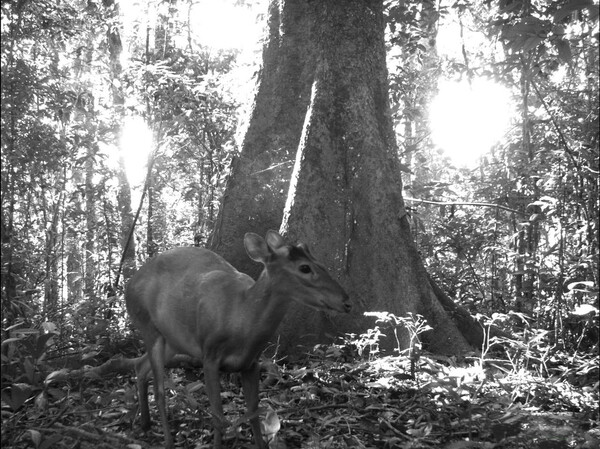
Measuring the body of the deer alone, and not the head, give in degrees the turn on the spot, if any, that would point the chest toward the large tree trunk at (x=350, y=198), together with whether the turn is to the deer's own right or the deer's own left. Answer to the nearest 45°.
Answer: approximately 90° to the deer's own left

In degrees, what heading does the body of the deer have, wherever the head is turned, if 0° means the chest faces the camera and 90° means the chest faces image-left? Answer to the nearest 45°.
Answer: approximately 315°
